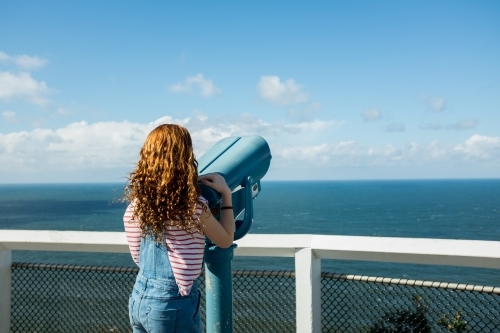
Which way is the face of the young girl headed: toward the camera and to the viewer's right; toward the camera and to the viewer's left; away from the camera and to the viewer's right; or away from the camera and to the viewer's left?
away from the camera and to the viewer's right

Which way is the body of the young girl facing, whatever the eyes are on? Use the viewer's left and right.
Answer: facing away from the viewer and to the right of the viewer

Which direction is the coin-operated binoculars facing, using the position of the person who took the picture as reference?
facing away from the viewer and to the right of the viewer
